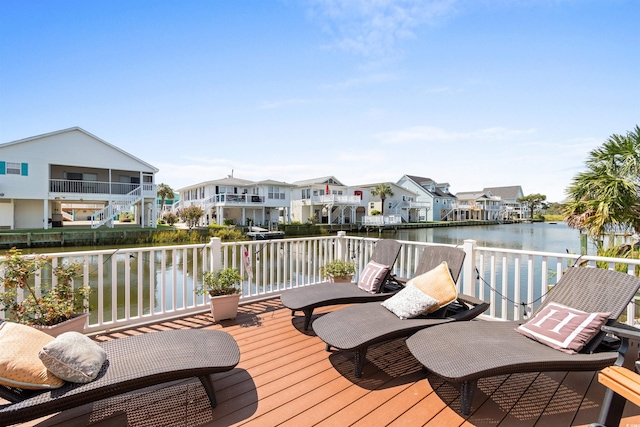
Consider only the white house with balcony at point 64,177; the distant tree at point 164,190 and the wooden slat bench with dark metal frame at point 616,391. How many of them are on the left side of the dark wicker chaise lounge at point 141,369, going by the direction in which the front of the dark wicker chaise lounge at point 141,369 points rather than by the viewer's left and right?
2

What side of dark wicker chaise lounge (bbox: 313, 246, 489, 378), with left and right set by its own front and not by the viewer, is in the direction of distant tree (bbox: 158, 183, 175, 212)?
right

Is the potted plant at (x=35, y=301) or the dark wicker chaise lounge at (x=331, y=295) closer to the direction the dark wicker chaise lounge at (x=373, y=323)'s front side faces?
the potted plant

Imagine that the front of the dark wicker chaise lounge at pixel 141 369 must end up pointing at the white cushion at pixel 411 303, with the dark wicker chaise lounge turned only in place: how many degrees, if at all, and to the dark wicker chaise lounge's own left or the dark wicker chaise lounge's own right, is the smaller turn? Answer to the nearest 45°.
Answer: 0° — it already faces it

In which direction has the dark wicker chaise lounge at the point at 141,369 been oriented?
to the viewer's right

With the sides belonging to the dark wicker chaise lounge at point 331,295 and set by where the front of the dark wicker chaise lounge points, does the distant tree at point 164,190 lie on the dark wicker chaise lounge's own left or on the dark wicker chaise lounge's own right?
on the dark wicker chaise lounge's own right

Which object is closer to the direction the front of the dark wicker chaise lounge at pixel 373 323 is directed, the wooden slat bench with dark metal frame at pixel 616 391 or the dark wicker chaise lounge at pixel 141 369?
the dark wicker chaise lounge

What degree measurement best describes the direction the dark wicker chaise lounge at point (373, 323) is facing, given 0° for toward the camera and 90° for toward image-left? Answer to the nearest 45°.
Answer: approximately 45°

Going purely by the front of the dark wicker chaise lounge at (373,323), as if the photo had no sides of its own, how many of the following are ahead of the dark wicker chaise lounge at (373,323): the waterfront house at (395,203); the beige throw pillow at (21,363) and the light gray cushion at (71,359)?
2

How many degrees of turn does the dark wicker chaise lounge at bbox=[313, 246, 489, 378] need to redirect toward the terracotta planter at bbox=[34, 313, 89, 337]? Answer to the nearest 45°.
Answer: approximately 45° to its right

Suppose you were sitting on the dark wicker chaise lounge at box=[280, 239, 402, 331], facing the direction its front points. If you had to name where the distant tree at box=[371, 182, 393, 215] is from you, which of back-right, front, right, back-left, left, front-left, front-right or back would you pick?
back-right

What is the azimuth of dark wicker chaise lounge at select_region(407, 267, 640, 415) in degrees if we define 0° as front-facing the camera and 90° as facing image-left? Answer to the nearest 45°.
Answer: approximately 45°
